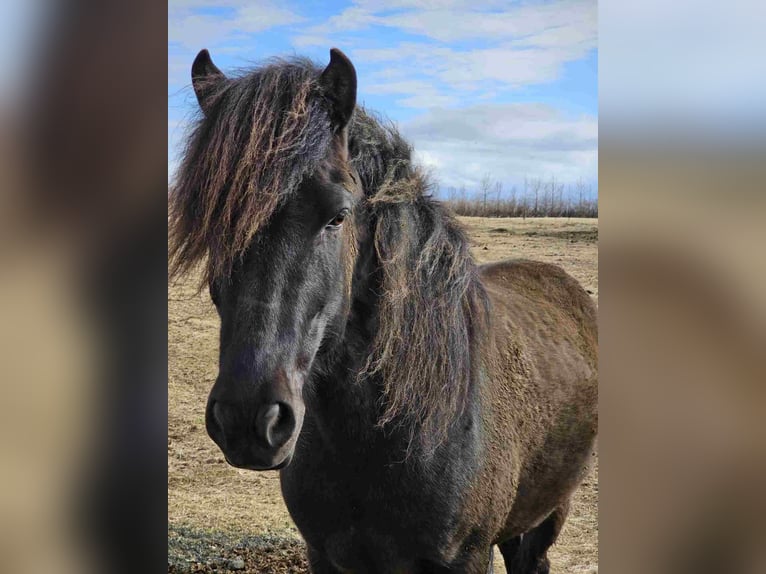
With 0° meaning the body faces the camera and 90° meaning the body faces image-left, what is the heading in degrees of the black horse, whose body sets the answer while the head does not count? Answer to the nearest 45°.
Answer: approximately 45°
